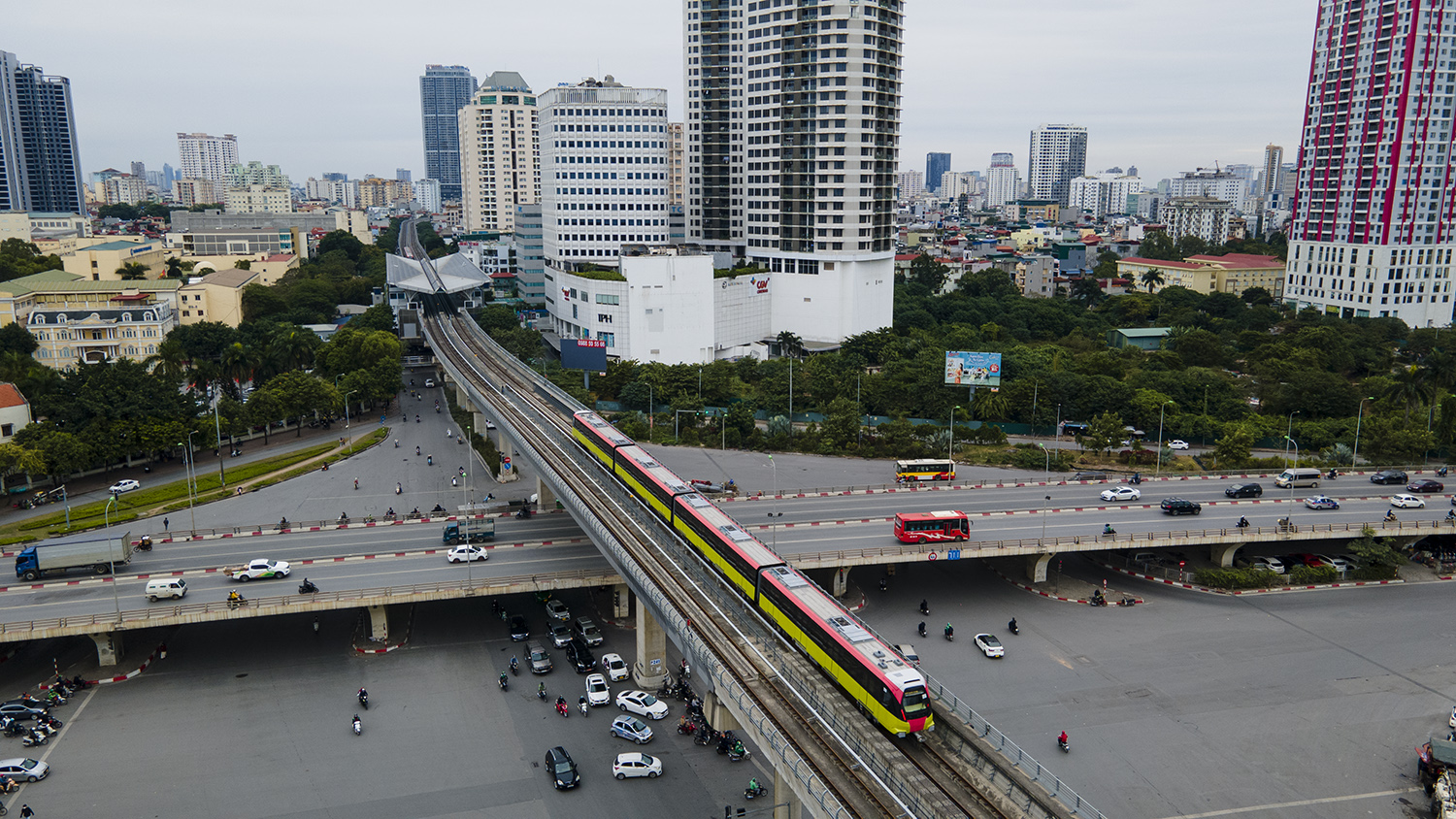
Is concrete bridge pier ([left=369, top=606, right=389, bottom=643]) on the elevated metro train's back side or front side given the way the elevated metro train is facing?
on the back side

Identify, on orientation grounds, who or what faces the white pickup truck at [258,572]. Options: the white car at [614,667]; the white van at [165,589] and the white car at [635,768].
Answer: the white van

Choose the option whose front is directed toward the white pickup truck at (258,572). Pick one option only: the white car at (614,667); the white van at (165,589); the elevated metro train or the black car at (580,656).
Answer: the white van

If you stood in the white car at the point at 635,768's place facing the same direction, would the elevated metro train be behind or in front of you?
in front

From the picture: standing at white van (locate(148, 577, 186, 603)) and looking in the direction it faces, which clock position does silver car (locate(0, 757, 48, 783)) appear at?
The silver car is roughly at 4 o'clock from the white van.

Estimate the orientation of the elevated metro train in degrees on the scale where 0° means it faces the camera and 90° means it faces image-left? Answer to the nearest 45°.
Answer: approximately 315°

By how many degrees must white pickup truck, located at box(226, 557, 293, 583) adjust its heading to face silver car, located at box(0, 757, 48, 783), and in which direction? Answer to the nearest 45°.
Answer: approximately 135° to its right

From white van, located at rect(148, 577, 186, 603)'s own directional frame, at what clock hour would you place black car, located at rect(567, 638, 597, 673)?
The black car is roughly at 1 o'clock from the white van.
